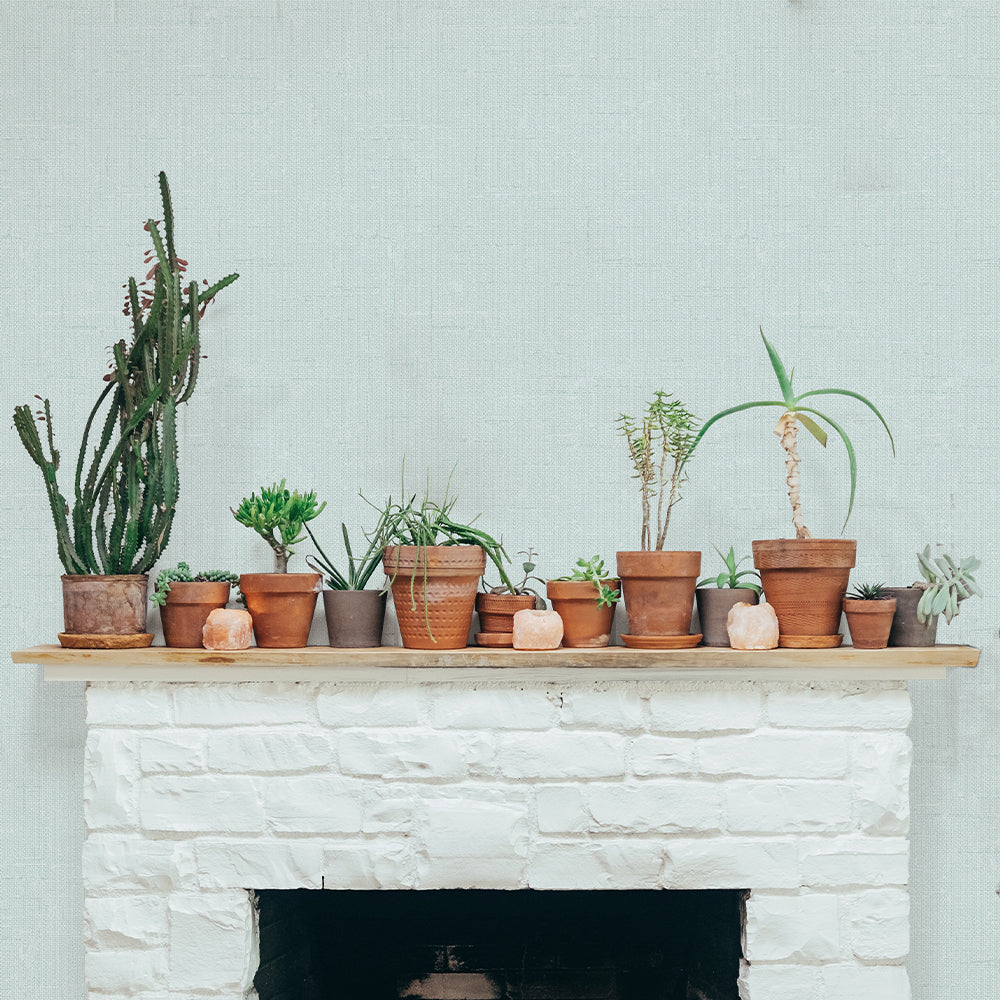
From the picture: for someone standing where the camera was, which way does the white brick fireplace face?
facing the viewer
